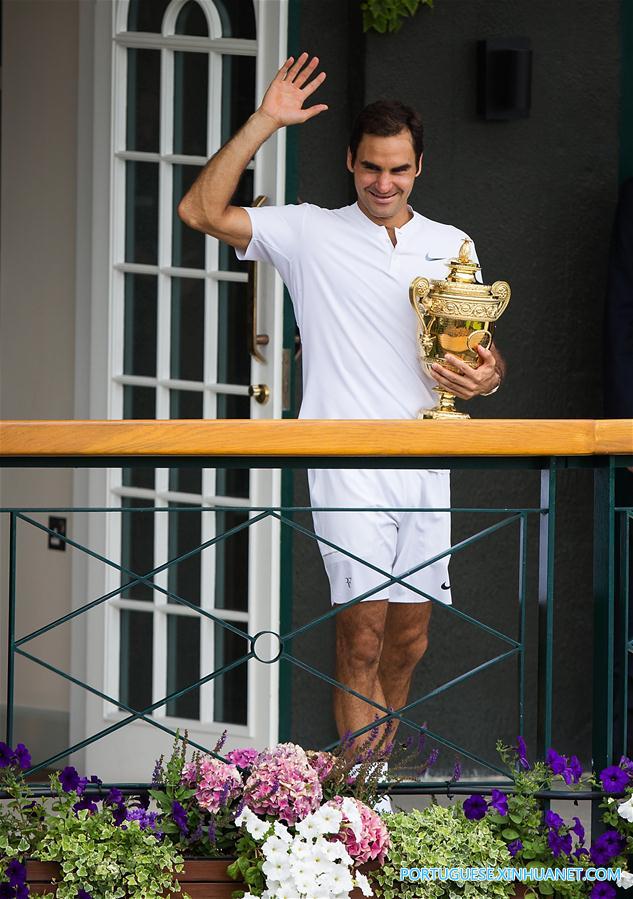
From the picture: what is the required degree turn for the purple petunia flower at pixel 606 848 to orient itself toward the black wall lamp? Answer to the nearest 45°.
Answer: approximately 180°

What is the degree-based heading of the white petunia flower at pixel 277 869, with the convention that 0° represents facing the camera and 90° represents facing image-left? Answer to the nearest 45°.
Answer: approximately 0°

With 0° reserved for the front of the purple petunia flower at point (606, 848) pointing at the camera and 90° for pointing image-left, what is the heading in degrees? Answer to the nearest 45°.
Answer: approximately 0°

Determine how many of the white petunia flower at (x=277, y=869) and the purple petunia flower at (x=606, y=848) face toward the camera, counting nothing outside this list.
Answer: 2
